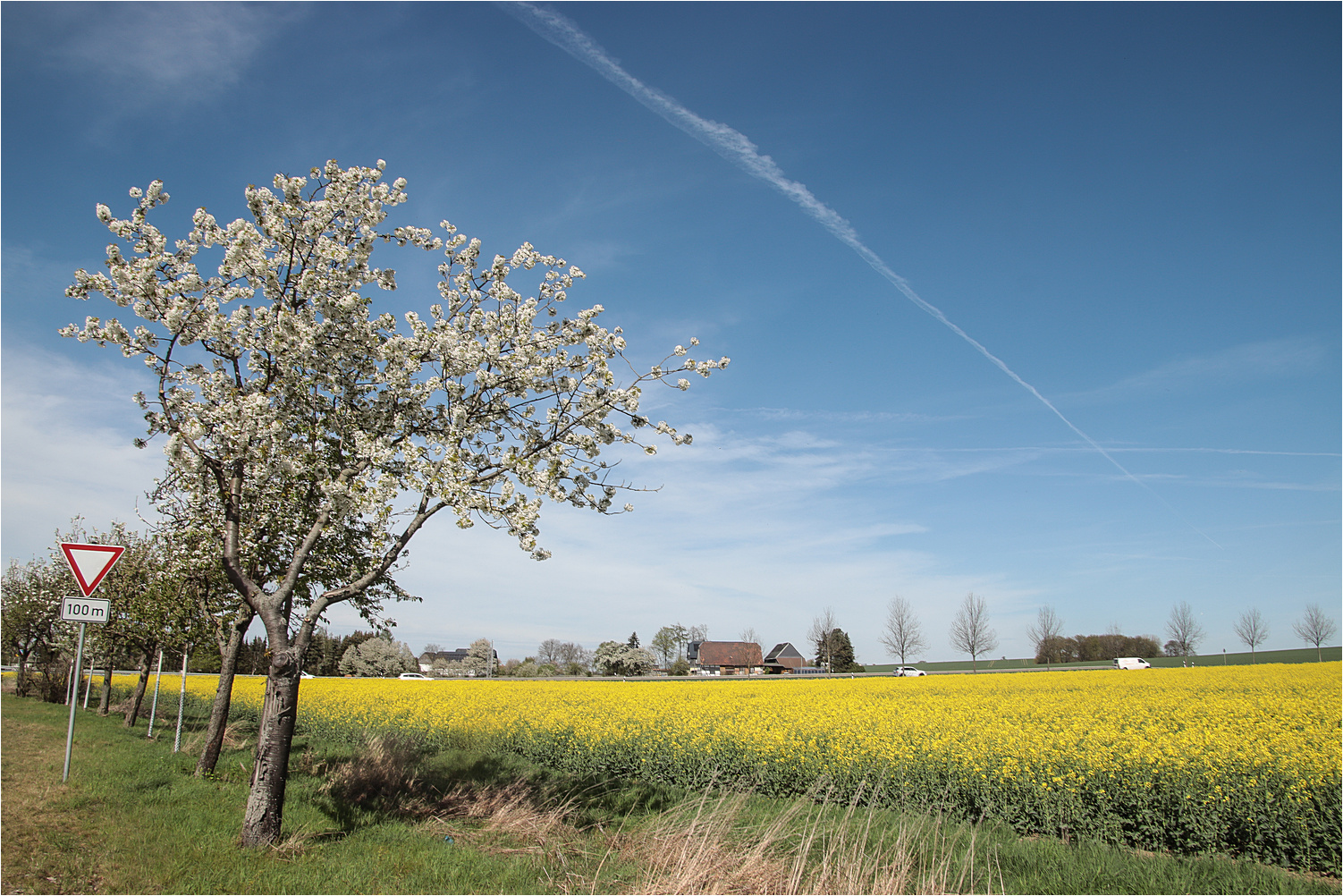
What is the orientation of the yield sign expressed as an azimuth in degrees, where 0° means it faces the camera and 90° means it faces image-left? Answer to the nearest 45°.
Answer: approximately 0°
